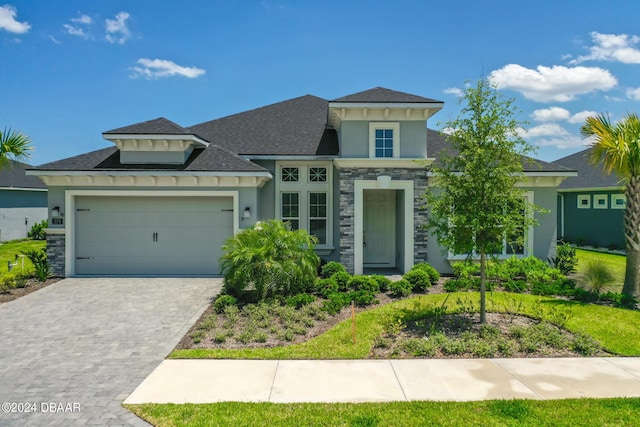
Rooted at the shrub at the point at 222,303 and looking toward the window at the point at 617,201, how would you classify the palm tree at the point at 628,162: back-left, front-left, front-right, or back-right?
front-right

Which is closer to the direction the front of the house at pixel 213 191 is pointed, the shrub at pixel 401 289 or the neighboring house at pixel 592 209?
the shrub

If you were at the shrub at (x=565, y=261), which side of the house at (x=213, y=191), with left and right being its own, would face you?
left

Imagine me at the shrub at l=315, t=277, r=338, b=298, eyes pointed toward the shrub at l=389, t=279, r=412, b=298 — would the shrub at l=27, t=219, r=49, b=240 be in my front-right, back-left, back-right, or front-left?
back-left

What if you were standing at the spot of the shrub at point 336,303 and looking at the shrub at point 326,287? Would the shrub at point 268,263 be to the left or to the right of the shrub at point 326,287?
left

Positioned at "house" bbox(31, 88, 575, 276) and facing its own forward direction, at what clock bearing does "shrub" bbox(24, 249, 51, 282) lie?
The shrub is roughly at 3 o'clock from the house.

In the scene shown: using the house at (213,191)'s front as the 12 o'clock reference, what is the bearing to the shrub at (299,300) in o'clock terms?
The shrub is roughly at 11 o'clock from the house.

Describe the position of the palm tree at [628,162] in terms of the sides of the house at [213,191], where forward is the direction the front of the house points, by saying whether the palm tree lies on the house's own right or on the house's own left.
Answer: on the house's own left

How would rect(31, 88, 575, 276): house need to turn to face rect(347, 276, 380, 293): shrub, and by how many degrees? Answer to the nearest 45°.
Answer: approximately 45° to its left

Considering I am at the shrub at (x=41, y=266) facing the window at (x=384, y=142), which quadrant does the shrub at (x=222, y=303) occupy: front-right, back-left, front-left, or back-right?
front-right

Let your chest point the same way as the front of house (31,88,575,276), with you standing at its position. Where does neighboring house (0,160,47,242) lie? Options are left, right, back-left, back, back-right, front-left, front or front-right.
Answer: back-right

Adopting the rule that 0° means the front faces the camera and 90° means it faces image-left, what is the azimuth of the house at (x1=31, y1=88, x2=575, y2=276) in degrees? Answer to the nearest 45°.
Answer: approximately 0°

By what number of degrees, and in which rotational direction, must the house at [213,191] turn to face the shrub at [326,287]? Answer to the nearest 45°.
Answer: approximately 45° to its left

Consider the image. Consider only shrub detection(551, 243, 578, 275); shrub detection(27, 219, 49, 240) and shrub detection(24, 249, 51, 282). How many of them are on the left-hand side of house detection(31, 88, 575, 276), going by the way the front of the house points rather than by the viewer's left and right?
1
